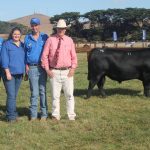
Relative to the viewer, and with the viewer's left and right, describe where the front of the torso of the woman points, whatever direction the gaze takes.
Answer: facing the viewer and to the right of the viewer

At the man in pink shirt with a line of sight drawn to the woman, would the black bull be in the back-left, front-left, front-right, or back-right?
back-right

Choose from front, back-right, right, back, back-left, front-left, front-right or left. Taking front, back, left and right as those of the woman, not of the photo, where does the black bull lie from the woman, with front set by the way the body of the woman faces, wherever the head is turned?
left

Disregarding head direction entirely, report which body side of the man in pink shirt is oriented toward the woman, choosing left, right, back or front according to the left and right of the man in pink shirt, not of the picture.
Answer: right

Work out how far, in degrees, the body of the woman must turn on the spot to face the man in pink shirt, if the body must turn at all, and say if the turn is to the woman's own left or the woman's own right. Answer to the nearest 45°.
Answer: approximately 45° to the woman's own left

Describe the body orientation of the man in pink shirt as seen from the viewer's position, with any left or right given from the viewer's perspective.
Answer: facing the viewer
